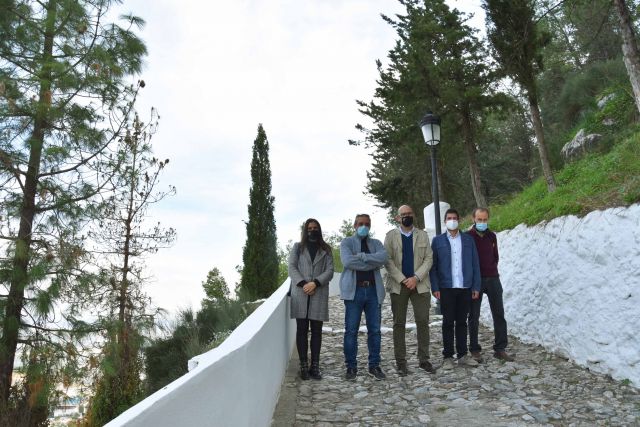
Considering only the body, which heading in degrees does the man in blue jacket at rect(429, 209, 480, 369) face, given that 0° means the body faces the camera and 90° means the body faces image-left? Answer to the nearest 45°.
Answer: approximately 0°

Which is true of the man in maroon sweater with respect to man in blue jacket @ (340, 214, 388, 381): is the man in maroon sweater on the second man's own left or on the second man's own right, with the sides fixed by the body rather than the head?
on the second man's own left

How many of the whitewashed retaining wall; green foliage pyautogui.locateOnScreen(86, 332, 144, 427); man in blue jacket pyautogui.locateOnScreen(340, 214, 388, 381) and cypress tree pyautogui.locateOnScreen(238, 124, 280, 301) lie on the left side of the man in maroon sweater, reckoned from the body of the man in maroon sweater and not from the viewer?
1

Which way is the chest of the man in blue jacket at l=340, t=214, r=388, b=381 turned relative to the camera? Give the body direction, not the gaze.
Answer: toward the camera

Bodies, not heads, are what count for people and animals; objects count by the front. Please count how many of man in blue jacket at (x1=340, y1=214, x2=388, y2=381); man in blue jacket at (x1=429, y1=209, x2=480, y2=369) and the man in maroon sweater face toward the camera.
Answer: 3

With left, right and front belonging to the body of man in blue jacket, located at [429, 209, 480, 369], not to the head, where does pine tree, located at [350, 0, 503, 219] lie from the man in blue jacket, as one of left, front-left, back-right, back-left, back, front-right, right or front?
back

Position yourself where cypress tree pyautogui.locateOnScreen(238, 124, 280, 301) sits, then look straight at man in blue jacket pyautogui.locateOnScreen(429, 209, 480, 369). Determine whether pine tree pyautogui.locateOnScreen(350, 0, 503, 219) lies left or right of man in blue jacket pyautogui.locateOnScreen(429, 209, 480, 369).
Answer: left

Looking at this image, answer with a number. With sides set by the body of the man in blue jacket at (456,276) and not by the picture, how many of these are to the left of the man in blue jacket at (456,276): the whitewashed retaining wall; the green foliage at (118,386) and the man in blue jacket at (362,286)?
1

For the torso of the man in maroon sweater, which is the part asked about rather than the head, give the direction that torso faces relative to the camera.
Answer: toward the camera

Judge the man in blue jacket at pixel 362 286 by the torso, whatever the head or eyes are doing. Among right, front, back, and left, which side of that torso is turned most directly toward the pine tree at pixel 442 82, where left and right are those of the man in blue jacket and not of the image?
back
